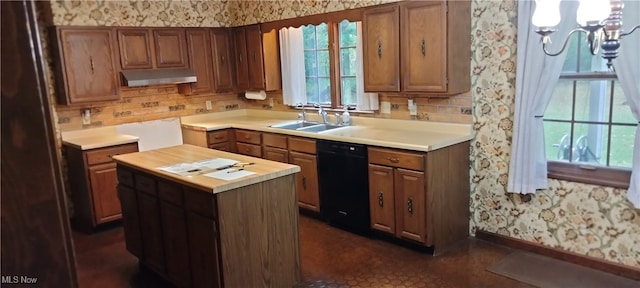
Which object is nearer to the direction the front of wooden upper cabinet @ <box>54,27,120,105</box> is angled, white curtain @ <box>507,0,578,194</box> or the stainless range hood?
the white curtain

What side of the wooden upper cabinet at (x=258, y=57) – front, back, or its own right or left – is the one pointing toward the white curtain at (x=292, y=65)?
left

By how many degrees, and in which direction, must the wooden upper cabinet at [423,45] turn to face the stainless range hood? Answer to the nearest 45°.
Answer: approximately 45° to its right

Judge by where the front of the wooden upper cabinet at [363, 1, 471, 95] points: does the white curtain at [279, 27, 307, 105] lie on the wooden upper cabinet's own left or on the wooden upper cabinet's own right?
on the wooden upper cabinet's own right

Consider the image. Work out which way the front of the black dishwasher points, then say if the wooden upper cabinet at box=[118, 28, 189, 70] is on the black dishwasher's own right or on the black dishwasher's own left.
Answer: on the black dishwasher's own right

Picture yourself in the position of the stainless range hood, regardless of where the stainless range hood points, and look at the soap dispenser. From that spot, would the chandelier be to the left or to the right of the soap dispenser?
right
